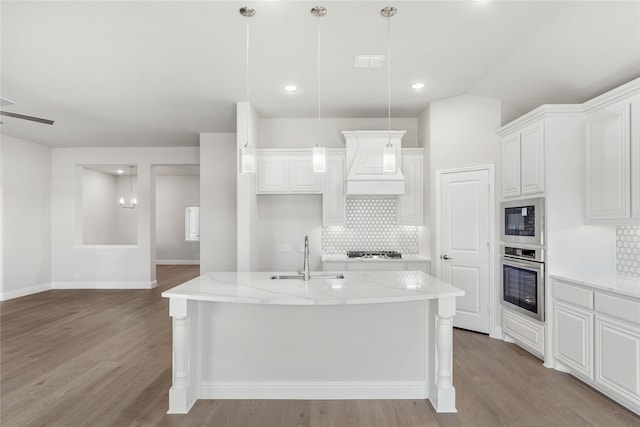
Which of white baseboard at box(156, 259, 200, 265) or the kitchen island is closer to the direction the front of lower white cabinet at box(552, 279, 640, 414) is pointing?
the kitchen island

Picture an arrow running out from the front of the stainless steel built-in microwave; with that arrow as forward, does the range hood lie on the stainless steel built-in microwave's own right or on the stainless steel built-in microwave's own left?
on the stainless steel built-in microwave's own right

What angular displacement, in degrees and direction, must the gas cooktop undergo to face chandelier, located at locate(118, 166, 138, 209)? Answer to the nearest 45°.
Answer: approximately 135° to its right

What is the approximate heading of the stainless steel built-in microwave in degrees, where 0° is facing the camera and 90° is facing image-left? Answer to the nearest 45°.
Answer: approximately 45°

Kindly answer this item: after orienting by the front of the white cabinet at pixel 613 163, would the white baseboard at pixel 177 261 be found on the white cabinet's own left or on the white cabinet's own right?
on the white cabinet's own right

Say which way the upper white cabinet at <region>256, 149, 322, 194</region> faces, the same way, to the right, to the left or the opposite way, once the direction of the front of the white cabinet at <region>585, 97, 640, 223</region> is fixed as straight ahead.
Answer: to the left

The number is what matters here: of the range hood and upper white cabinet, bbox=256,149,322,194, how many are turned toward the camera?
2

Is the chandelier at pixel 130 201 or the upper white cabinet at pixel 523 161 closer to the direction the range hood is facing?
the upper white cabinet

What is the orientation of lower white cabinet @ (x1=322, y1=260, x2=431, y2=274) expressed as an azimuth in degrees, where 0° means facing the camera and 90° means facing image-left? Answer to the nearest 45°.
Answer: approximately 0°
